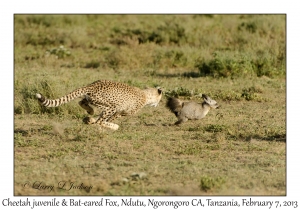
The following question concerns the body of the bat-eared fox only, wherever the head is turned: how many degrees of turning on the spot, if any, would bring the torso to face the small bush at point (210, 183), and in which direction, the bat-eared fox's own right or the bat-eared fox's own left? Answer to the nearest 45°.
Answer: approximately 90° to the bat-eared fox's own right

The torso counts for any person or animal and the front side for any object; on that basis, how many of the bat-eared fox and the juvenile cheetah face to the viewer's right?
2

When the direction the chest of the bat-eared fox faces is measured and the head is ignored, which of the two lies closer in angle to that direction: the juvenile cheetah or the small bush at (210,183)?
the small bush

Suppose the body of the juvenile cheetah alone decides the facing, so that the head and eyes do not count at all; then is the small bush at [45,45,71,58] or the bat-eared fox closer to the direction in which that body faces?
the bat-eared fox

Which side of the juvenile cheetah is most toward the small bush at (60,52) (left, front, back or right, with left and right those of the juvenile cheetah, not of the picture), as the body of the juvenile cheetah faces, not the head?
left

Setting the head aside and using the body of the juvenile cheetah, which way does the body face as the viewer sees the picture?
to the viewer's right

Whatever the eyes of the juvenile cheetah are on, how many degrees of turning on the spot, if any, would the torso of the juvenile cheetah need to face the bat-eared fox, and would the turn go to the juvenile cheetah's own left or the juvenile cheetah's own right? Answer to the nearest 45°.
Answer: approximately 45° to the juvenile cheetah's own left

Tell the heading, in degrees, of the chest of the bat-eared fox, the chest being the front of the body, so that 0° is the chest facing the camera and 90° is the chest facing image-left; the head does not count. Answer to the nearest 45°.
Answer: approximately 270°
